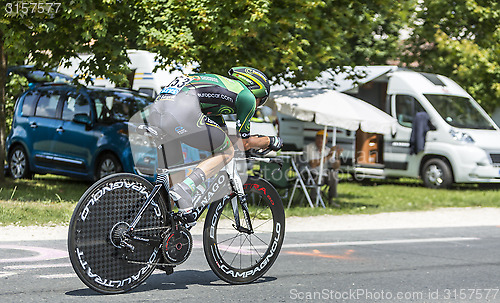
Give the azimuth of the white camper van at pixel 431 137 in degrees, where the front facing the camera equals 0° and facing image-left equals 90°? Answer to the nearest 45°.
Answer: approximately 315°

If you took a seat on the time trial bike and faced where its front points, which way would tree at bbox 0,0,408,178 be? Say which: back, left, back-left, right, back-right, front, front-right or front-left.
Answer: front-left

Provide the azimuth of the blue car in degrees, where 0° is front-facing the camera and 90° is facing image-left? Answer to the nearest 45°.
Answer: approximately 315°

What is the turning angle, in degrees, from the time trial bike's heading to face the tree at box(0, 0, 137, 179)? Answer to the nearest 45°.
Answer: approximately 45° to its left

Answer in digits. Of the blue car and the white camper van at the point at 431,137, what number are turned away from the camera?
0

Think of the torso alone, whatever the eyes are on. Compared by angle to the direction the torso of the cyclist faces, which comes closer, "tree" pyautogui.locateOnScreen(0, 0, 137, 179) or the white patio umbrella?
the white patio umbrella

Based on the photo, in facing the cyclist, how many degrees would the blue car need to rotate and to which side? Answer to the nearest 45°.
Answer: approximately 45° to its right

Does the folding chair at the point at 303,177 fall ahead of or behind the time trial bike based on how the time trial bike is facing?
ahead

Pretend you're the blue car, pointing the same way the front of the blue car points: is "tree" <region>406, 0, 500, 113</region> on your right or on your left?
on your left

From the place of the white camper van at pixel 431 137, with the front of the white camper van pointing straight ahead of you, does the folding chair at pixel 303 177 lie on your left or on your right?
on your right

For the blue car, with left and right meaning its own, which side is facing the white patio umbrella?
front

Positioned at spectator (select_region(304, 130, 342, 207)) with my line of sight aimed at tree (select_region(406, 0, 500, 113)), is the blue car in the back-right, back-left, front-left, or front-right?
back-left

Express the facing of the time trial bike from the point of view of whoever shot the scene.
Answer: facing away from the viewer and to the right of the viewer

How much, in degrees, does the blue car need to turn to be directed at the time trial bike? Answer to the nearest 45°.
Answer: approximately 45° to its right
